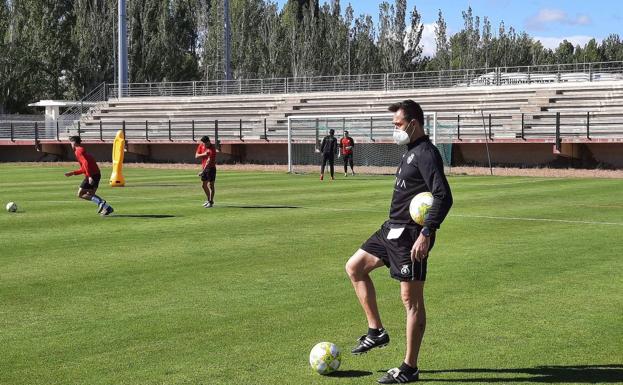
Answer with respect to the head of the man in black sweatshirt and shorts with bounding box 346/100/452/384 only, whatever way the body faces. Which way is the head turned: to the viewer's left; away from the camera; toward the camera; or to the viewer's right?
to the viewer's left

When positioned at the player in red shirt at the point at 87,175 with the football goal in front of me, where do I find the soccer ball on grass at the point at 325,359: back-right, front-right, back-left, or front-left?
back-right

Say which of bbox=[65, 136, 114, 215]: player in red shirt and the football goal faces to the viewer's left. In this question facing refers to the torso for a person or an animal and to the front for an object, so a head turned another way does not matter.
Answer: the player in red shirt

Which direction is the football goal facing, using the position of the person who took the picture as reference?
facing the viewer

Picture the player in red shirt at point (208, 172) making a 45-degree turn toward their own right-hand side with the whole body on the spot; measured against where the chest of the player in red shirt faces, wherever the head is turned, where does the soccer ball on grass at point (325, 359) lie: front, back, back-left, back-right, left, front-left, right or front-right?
left

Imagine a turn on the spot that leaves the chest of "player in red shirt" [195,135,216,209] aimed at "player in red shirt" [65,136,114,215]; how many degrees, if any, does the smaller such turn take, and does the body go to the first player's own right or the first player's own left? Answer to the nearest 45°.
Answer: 0° — they already face them

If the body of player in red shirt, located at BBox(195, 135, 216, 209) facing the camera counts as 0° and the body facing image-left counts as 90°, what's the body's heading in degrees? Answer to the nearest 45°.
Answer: approximately 45°

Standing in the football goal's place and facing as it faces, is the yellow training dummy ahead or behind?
ahead

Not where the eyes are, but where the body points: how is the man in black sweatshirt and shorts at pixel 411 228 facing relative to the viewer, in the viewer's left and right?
facing to the left of the viewer

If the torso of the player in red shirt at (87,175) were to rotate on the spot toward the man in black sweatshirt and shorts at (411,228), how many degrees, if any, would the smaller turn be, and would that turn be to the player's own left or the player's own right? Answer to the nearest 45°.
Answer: approximately 90° to the player's own left

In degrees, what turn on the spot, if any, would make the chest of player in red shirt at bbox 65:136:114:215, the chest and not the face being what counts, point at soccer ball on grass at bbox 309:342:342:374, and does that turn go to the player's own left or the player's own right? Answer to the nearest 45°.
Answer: approximately 90° to the player's own left

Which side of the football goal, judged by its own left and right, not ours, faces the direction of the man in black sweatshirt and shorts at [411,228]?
front

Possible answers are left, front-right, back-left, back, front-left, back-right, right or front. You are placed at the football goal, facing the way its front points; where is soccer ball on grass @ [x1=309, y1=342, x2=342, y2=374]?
front
